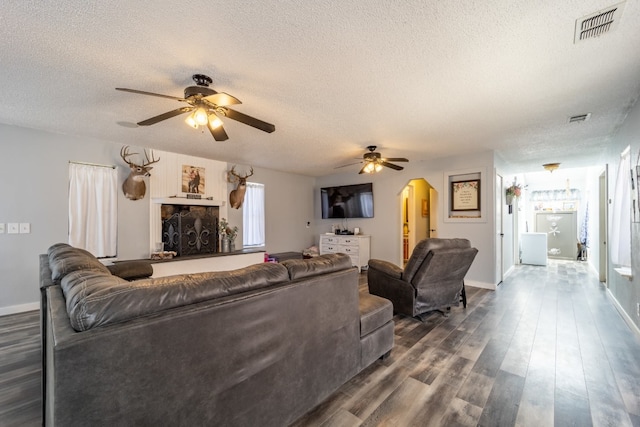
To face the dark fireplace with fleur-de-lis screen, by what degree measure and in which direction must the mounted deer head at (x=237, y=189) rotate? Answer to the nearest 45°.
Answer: approximately 90° to its right

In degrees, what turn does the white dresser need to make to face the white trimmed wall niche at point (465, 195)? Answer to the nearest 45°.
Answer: approximately 90° to its left

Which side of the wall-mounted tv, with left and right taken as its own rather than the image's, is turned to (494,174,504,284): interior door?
left

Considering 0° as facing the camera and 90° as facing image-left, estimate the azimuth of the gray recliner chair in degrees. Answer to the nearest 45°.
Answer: approximately 135°

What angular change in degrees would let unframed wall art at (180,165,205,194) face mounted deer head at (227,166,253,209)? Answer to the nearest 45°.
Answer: approximately 45° to its left

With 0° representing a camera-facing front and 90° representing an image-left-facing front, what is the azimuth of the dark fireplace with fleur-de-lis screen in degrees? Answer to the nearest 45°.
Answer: approximately 315°

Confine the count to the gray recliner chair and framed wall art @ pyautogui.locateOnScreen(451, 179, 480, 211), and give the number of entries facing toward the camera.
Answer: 1

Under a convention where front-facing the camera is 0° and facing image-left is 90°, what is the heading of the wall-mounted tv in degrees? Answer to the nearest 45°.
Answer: approximately 45°
